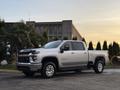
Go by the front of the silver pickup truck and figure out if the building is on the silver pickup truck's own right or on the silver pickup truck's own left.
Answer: on the silver pickup truck's own right

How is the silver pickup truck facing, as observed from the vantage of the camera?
facing the viewer and to the left of the viewer
